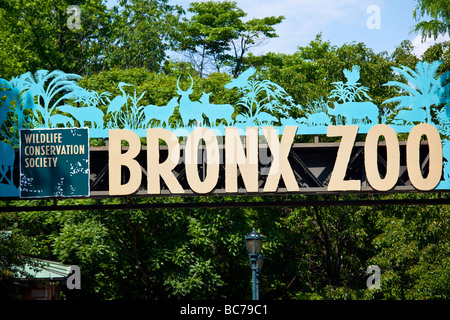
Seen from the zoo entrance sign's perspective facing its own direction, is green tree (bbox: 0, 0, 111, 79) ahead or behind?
behind

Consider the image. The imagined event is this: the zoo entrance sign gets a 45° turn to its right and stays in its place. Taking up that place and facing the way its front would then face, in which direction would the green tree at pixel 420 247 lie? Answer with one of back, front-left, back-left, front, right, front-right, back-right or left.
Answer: back

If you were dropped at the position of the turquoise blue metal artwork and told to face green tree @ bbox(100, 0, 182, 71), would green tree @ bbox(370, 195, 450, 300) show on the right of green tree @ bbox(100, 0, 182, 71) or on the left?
right

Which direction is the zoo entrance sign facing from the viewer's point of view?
toward the camera

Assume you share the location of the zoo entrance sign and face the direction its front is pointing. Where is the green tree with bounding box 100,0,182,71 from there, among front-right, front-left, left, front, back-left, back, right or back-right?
back
